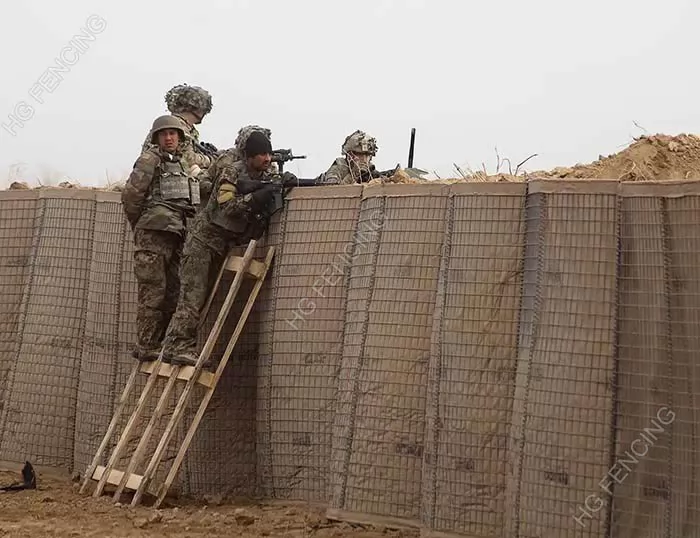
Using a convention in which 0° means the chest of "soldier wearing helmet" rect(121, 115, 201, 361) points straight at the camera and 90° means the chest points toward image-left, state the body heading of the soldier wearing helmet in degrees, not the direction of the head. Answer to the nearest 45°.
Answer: approximately 315°

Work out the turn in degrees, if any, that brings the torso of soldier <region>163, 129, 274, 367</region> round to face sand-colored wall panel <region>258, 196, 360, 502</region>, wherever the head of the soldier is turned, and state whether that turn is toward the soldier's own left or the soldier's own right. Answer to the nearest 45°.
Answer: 0° — they already face it

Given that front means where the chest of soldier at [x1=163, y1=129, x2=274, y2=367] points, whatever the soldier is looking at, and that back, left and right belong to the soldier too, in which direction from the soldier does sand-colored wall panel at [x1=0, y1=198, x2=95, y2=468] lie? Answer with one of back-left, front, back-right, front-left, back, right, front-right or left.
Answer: back-left
